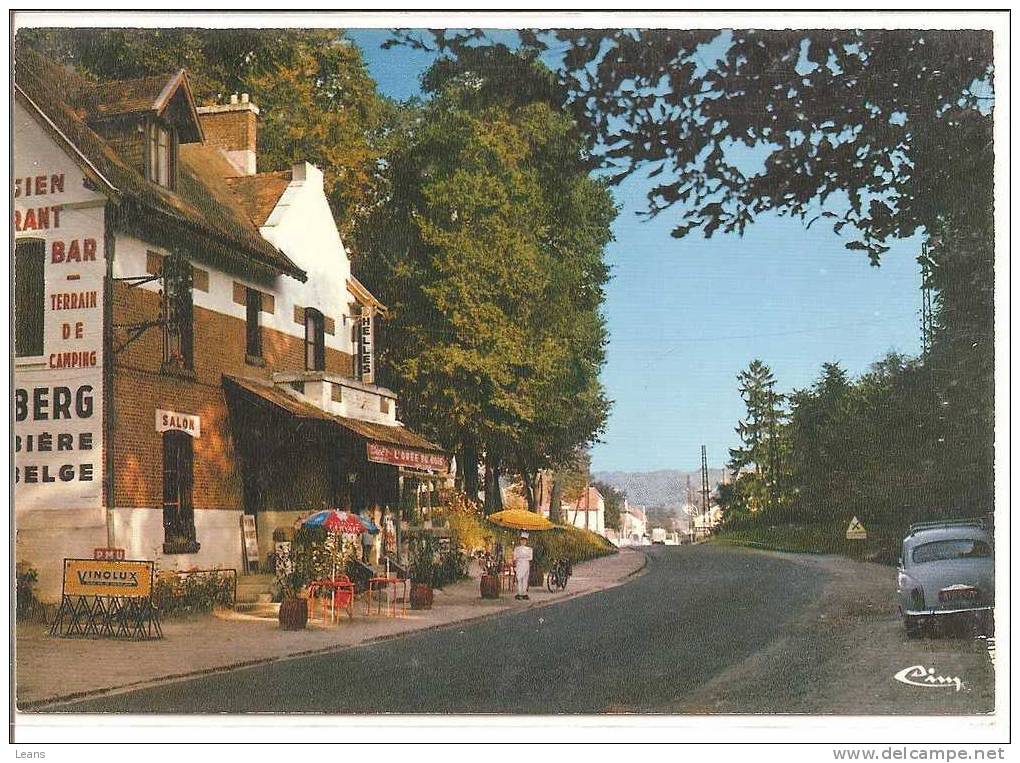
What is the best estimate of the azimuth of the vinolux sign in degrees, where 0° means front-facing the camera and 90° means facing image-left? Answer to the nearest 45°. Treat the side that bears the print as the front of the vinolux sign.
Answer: approximately 0°

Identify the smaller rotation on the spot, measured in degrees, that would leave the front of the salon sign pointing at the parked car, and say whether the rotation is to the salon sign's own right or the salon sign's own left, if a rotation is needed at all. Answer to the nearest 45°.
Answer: approximately 45° to the salon sign's own left

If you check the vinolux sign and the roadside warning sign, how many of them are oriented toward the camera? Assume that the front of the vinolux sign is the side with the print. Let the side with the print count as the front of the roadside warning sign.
2

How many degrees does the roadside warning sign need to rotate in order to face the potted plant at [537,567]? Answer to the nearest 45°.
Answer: approximately 90° to its right

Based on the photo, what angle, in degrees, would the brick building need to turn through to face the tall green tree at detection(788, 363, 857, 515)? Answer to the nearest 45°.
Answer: approximately 45° to its left
